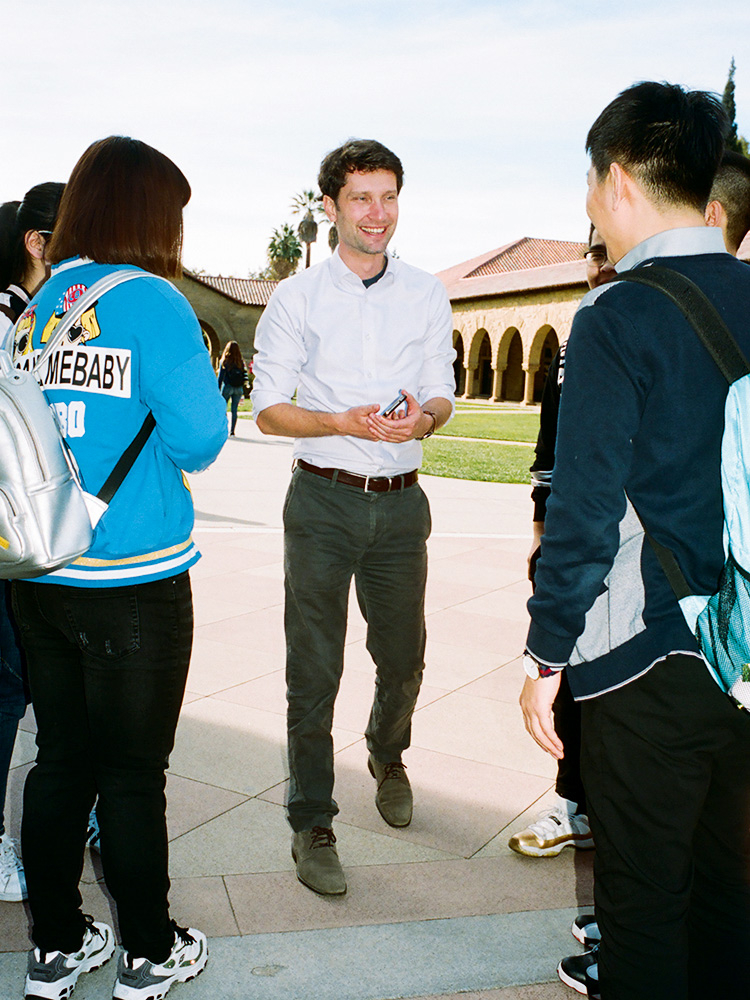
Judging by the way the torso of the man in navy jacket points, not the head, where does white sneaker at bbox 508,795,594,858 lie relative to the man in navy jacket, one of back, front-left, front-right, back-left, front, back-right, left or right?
front-right

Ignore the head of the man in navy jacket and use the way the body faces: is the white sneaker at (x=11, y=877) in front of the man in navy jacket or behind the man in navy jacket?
in front

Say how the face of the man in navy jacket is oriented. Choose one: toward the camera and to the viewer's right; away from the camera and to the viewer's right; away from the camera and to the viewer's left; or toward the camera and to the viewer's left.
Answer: away from the camera and to the viewer's left

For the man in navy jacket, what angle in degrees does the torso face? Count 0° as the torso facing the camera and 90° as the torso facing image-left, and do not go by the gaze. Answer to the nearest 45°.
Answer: approximately 135°

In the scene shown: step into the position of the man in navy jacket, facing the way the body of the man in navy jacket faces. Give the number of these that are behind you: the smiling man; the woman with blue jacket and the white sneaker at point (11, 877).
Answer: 0

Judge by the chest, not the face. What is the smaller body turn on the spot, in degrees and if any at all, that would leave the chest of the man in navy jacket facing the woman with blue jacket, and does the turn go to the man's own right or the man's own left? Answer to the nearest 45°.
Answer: approximately 45° to the man's own left

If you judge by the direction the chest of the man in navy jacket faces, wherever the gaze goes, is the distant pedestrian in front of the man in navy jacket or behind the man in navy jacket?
in front

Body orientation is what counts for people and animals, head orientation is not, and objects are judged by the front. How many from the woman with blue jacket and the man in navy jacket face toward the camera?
0

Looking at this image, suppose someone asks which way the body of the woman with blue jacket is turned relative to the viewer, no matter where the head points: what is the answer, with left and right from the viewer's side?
facing away from the viewer and to the right of the viewer

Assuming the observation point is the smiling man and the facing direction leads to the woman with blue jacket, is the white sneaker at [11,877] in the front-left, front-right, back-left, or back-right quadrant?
front-right

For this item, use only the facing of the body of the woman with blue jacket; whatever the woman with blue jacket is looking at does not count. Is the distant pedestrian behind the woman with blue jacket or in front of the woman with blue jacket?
in front

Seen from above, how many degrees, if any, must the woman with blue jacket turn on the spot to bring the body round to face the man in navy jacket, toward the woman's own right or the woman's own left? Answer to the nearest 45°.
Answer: approximately 90° to the woman's own right

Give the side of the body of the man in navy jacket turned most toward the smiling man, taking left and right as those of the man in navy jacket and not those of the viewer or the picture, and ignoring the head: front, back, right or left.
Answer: front

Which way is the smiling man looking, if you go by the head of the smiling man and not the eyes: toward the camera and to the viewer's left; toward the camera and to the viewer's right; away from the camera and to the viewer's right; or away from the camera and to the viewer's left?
toward the camera and to the viewer's right
